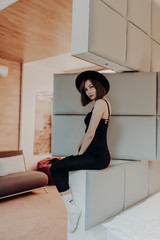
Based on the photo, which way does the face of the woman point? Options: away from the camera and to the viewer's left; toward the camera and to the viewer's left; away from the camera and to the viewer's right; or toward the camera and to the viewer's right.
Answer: toward the camera and to the viewer's left

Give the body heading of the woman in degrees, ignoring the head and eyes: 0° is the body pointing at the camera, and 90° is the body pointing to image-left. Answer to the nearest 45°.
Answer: approximately 90°
